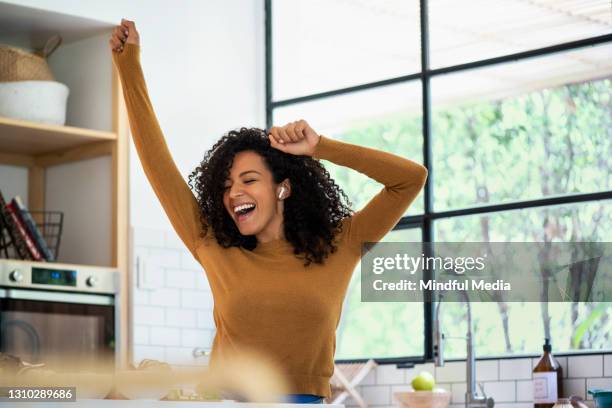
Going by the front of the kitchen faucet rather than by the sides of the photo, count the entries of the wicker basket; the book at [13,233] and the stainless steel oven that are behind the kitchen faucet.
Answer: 0

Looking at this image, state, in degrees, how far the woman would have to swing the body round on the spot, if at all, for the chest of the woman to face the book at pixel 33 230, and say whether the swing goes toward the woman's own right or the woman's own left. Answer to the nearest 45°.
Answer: approximately 135° to the woman's own right

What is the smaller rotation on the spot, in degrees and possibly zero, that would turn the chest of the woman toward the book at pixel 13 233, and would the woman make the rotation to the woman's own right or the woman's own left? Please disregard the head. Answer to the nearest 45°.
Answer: approximately 135° to the woman's own right

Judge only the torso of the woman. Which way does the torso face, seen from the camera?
toward the camera

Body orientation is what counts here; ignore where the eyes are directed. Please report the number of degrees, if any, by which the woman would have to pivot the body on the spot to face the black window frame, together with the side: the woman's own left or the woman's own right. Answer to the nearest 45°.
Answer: approximately 180°

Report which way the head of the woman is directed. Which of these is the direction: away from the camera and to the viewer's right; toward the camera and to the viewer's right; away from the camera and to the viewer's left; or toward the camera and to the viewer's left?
toward the camera and to the viewer's left

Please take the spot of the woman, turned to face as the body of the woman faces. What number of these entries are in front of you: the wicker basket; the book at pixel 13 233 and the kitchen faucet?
0

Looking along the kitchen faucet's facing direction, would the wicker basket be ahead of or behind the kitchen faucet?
ahead
